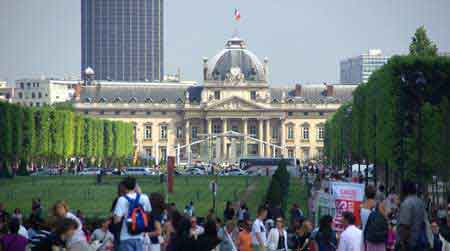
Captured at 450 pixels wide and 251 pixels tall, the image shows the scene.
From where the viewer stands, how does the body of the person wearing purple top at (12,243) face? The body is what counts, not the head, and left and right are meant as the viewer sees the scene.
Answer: facing away from the viewer

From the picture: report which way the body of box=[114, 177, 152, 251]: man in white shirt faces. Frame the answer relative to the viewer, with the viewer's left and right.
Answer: facing away from the viewer

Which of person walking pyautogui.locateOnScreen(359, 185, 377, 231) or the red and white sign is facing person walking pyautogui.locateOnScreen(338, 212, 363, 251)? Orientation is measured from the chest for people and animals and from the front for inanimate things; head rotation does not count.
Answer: the red and white sign

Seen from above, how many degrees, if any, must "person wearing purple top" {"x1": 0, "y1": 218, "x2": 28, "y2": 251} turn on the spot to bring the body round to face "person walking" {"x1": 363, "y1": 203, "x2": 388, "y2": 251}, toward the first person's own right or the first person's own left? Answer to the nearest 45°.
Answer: approximately 90° to the first person's own right

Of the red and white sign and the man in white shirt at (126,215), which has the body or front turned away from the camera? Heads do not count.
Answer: the man in white shirt
